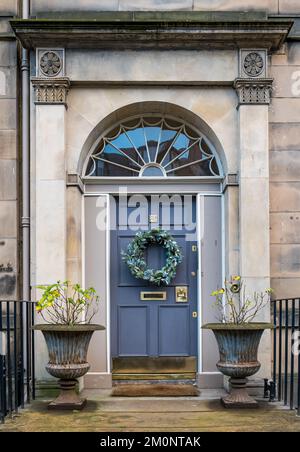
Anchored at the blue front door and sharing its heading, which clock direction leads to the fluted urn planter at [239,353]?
The fluted urn planter is roughly at 11 o'clock from the blue front door.

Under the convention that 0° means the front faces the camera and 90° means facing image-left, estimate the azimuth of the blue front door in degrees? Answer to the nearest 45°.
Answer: approximately 0°

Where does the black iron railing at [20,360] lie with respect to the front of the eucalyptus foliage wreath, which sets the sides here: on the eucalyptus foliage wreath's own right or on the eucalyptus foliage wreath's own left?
on the eucalyptus foliage wreath's own right

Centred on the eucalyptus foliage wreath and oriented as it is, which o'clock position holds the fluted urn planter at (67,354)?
The fluted urn planter is roughly at 1 o'clock from the eucalyptus foliage wreath.

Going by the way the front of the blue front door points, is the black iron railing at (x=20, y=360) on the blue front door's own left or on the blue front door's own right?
on the blue front door's own right

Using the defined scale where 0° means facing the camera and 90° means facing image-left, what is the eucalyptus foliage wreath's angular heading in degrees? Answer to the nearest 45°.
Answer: approximately 0°
